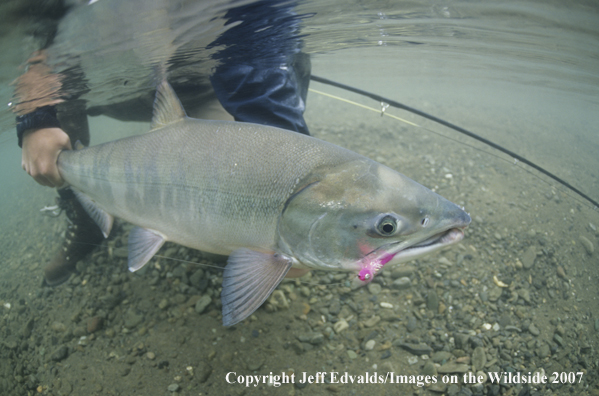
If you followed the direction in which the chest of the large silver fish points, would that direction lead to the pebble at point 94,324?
no

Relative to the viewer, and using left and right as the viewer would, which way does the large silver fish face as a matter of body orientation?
facing the viewer and to the right of the viewer

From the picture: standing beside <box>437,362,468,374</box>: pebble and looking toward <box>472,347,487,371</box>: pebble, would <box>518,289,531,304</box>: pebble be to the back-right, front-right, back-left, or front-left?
front-left

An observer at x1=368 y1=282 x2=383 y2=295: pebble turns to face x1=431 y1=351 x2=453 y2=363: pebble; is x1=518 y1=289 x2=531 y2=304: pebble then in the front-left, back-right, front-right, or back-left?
front-left
